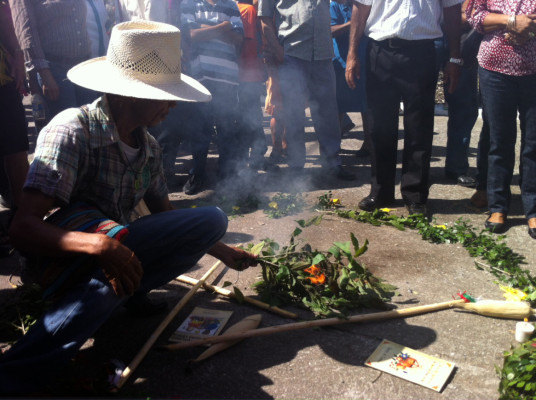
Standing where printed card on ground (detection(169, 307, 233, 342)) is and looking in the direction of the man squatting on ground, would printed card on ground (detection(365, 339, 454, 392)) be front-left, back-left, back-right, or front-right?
back-left

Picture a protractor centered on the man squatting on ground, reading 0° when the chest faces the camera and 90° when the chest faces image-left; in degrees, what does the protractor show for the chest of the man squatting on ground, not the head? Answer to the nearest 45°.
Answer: approximately 315°

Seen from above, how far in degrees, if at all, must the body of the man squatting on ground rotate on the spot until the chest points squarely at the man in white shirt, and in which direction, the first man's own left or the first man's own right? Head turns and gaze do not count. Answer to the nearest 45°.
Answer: approximately 90° to the first man's own left

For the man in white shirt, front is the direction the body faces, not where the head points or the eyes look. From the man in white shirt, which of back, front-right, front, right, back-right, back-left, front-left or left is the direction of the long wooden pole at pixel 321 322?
front

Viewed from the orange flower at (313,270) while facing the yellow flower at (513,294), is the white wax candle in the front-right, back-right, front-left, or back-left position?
front-right

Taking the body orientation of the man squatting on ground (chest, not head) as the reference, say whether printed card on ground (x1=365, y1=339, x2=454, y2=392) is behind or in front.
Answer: in front

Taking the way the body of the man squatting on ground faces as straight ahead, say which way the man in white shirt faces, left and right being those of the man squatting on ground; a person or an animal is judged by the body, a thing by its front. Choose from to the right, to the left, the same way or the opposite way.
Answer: to the right

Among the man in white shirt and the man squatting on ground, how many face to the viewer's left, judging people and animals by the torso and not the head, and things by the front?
0

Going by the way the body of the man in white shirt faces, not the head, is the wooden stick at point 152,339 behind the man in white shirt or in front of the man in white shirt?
in front

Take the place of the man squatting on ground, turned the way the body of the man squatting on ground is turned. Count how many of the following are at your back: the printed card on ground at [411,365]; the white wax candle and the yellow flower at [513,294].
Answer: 0

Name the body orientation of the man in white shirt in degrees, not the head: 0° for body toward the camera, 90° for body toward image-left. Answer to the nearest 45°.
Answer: approximately 0°
